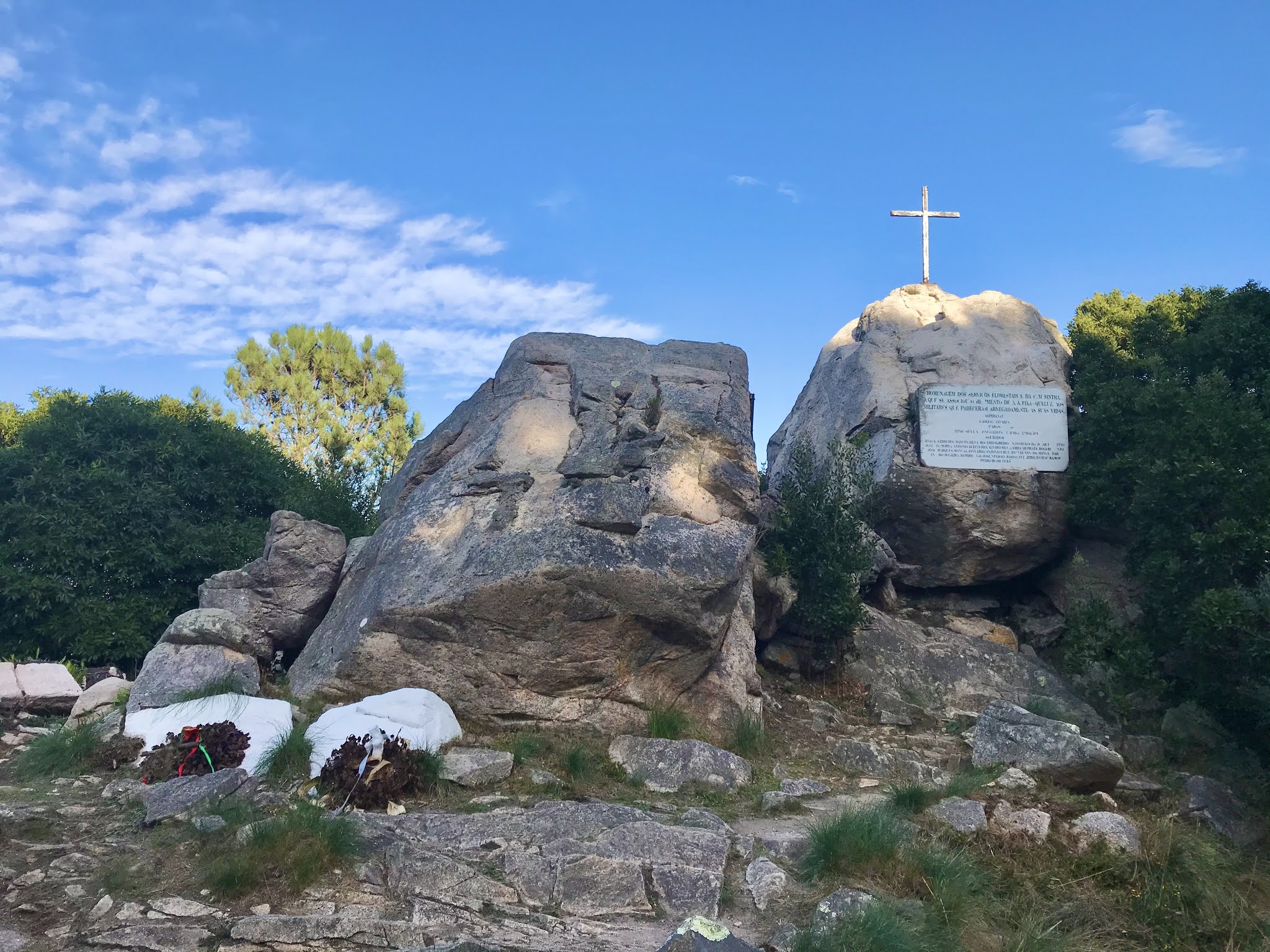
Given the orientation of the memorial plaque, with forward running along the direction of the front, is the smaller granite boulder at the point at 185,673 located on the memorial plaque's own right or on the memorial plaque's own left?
on the memorial plaque's own right

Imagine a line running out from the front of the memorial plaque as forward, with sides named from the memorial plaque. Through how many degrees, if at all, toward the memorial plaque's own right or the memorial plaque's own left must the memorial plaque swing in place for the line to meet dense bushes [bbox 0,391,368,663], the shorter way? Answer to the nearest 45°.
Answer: approximately 90° to the memorial plaque's own right

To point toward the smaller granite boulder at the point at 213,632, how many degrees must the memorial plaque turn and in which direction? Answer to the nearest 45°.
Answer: approximately 45° to its right

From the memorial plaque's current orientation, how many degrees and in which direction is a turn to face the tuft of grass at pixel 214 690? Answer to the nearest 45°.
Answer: approximately 45° to its right

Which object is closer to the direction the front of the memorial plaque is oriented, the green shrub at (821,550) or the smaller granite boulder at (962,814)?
the smaller granite boulder

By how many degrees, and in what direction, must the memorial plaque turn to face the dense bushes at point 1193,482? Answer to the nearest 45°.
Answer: approximately 45° to its left

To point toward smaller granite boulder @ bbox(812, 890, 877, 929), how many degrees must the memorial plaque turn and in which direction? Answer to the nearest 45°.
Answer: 0° — it already faces it

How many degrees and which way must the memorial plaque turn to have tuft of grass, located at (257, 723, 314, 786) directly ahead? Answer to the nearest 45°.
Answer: approximately 45° to its right

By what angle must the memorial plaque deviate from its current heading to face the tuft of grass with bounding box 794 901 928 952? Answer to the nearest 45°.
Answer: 0° — it already faces it

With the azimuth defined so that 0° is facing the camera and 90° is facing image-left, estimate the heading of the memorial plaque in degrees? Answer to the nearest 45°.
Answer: approximately 0°
